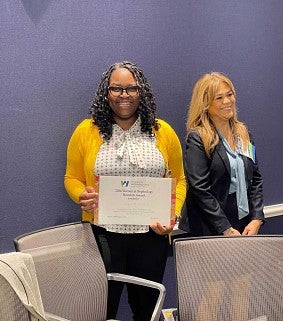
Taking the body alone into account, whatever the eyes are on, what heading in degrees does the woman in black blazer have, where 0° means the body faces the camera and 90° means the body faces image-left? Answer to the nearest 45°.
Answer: approximately 315°

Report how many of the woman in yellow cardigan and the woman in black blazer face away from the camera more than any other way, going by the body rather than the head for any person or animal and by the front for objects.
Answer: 0

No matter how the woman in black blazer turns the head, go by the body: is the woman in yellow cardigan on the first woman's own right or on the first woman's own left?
on the first woman's own right

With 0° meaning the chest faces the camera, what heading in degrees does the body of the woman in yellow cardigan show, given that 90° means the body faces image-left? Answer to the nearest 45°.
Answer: approximately 0°

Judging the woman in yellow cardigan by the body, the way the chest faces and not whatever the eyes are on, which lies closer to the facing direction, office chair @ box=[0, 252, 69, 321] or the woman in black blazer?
the office chair

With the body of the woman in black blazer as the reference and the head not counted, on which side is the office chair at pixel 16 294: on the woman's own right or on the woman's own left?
on the woman's own right
